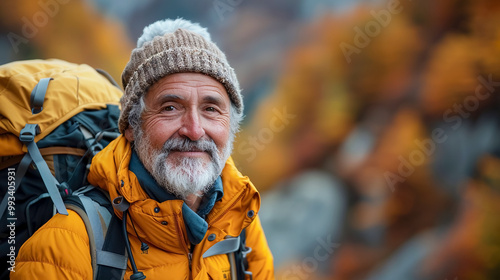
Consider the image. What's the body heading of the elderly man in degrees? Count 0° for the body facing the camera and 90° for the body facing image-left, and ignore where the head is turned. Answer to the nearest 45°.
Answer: approximately 315°
